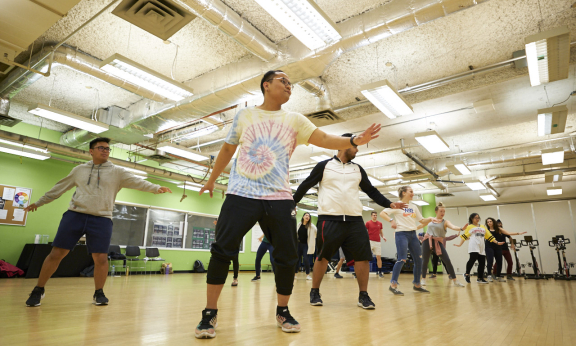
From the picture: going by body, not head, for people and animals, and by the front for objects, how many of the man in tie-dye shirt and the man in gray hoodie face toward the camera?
2

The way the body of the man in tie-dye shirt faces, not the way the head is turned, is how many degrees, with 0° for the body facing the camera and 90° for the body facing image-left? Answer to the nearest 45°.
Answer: approximately 0°

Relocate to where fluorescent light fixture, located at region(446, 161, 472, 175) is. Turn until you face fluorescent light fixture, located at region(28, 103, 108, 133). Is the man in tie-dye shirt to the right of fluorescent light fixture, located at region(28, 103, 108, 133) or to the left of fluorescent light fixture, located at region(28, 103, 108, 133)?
left

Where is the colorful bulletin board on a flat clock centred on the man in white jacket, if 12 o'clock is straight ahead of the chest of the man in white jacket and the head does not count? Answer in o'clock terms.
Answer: The colorful bulletin board is roughly at 4 o'clock from the man in white jacket.

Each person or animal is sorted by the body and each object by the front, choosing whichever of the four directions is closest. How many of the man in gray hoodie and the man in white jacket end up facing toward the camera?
2

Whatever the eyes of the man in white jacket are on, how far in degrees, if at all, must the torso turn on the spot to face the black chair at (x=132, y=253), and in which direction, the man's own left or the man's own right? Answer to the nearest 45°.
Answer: approximately 135° to the man's own right

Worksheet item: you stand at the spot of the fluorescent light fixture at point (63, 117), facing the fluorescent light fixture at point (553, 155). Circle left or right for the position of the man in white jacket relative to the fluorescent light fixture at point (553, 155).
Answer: right

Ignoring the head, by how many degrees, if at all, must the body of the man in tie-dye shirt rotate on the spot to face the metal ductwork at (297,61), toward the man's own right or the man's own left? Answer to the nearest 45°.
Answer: approximately 180°

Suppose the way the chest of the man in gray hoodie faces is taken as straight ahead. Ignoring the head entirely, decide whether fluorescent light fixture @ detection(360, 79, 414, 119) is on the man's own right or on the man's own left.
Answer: on the man's own left

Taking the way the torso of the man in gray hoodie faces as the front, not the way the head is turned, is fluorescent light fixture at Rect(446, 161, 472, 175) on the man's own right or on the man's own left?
on the man's own left
